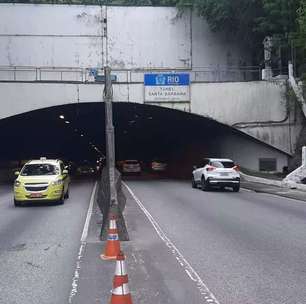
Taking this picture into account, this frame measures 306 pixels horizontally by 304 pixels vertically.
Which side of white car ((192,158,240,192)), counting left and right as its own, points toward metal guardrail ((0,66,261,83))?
front

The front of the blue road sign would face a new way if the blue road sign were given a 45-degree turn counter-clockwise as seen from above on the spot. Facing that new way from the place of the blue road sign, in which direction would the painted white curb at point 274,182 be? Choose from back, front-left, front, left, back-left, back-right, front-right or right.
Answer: front

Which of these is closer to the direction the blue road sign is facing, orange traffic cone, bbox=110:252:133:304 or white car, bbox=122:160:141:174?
the orange traffic cone

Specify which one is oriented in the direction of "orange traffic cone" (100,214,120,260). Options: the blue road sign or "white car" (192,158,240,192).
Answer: the blue road sign

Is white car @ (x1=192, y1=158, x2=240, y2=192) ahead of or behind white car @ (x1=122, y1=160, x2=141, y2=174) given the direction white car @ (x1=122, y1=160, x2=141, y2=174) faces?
behind

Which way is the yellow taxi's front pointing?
toward the camera

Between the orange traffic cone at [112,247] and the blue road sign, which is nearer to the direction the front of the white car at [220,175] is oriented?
the blue road sign

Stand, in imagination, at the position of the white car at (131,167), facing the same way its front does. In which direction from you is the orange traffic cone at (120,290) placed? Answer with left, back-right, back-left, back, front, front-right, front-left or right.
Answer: back

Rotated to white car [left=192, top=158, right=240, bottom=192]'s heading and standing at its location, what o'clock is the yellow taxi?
The yellow taxi is roughly at 9 o'clock from the white car.

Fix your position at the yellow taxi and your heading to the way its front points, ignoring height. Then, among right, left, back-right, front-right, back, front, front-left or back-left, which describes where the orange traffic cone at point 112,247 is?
front

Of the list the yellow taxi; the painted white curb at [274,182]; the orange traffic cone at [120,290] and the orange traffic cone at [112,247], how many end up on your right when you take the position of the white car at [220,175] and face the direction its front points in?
1

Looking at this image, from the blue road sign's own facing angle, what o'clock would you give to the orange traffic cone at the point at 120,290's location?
The orange traffic cone is roughly at 12 o'clock from the blue road sign.

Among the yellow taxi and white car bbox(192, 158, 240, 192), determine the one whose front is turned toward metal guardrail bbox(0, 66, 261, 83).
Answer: the white car

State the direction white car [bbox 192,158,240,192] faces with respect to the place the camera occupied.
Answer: facing away from the viewer and to the left of the viewer

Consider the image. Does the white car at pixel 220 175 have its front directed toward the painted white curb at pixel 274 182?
no

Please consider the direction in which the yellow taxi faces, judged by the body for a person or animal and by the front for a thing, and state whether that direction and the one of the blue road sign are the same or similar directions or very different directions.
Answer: same or similar directions

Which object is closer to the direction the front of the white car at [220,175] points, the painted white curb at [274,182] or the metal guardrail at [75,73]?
the metal guardrail
